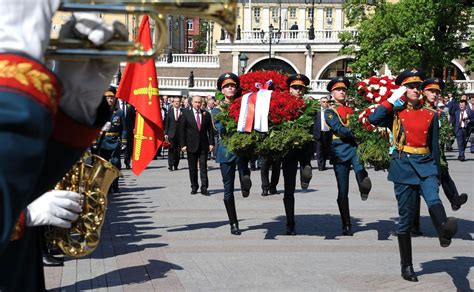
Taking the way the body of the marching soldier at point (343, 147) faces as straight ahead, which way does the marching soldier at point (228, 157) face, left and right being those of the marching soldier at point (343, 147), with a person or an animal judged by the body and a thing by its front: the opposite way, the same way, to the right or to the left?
the same way

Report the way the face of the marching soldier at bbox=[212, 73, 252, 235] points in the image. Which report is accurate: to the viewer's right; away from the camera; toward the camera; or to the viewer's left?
toward the camera

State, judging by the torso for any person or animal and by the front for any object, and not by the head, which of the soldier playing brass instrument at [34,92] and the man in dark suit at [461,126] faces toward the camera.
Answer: the man in dark suit

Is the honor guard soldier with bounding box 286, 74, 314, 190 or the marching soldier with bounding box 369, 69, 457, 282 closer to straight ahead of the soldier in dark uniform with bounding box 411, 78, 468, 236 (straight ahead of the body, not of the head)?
the marching soldier

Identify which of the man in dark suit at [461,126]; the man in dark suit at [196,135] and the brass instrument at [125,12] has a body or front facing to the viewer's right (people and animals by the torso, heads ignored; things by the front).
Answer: the brass instrument

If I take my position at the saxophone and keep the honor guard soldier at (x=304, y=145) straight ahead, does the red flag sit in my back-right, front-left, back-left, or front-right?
front-left

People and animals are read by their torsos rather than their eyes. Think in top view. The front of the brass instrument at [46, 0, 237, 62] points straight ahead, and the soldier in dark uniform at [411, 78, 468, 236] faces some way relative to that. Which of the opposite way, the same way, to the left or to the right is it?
to the right

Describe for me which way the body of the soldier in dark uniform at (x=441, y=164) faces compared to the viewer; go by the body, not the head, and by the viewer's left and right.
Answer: facing the viewer and to the right of the viewer

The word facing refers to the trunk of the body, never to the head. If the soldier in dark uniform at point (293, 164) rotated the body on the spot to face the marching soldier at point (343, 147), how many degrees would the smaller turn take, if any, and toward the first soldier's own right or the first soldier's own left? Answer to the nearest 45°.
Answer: approximately 90° to the first soldier's own left

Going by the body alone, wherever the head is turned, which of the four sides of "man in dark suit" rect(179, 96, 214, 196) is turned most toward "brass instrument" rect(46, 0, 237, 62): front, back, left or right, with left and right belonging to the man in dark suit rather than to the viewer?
front

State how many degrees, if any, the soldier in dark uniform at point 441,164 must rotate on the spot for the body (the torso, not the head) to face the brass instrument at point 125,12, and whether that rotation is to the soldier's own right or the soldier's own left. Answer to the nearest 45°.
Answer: approximately 45° to the soldier's own right

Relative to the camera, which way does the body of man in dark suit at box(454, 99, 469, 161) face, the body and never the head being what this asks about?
toward the camera
